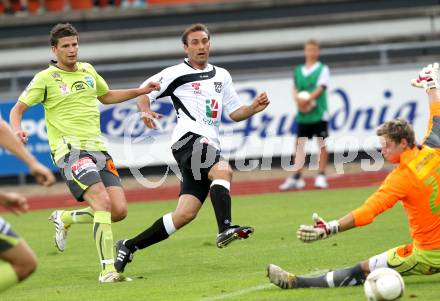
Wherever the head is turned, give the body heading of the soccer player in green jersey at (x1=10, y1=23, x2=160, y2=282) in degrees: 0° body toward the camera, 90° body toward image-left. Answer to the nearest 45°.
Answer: approximately 315°

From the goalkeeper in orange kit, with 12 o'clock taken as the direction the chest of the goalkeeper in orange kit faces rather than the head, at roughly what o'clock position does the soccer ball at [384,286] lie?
The soccer ball is roughly at 8 o'clock from the goalkeeper in orange kit.

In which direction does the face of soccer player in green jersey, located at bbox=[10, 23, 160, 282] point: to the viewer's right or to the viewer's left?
to the viewer's right

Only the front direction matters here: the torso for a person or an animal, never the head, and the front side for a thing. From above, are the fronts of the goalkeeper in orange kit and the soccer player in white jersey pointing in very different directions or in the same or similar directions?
very different directions

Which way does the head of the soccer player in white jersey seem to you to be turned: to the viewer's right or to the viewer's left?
to the viewer's right

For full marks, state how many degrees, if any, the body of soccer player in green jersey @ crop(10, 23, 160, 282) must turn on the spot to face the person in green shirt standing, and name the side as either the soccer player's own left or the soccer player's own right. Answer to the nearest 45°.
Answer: approximately 90° to the soccer player's own left

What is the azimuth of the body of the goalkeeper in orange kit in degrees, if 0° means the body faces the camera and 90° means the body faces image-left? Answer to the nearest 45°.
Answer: approximately 135°

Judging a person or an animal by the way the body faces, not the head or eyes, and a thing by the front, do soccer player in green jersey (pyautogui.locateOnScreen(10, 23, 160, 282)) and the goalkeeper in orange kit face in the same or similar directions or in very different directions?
very different directions

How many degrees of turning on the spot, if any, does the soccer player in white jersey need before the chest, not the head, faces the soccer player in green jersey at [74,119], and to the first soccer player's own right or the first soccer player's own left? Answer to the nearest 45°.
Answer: approximately 135° to the first soccer player's own right
